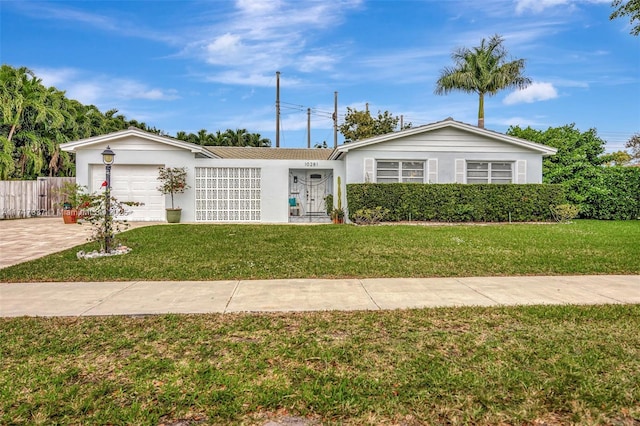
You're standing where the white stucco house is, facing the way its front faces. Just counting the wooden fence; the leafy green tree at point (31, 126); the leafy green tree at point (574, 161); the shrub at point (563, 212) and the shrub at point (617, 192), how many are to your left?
3

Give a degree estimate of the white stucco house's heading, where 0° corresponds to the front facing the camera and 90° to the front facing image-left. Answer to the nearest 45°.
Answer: approximately 0°

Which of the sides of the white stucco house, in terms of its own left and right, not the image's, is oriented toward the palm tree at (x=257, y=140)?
back

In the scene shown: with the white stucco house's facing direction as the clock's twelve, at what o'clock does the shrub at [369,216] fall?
The shrub is roughly at 10 o'clock from the white stucco house.

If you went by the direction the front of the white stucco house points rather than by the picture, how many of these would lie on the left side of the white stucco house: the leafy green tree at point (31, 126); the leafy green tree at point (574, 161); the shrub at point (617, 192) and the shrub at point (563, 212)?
3

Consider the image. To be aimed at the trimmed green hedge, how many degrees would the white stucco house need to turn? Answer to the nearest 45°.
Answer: approximately 90° to its left

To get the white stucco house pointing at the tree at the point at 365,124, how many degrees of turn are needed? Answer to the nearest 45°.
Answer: approximately 180°

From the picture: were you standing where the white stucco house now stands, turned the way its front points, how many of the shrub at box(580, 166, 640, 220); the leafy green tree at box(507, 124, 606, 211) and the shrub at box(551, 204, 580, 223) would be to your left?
3
